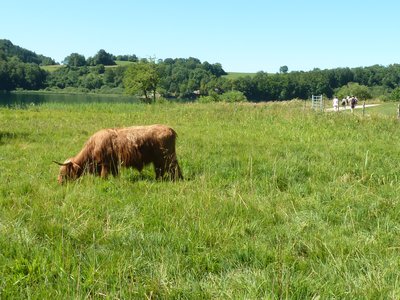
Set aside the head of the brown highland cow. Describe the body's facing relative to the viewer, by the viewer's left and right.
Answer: facing to the left of the viewer
